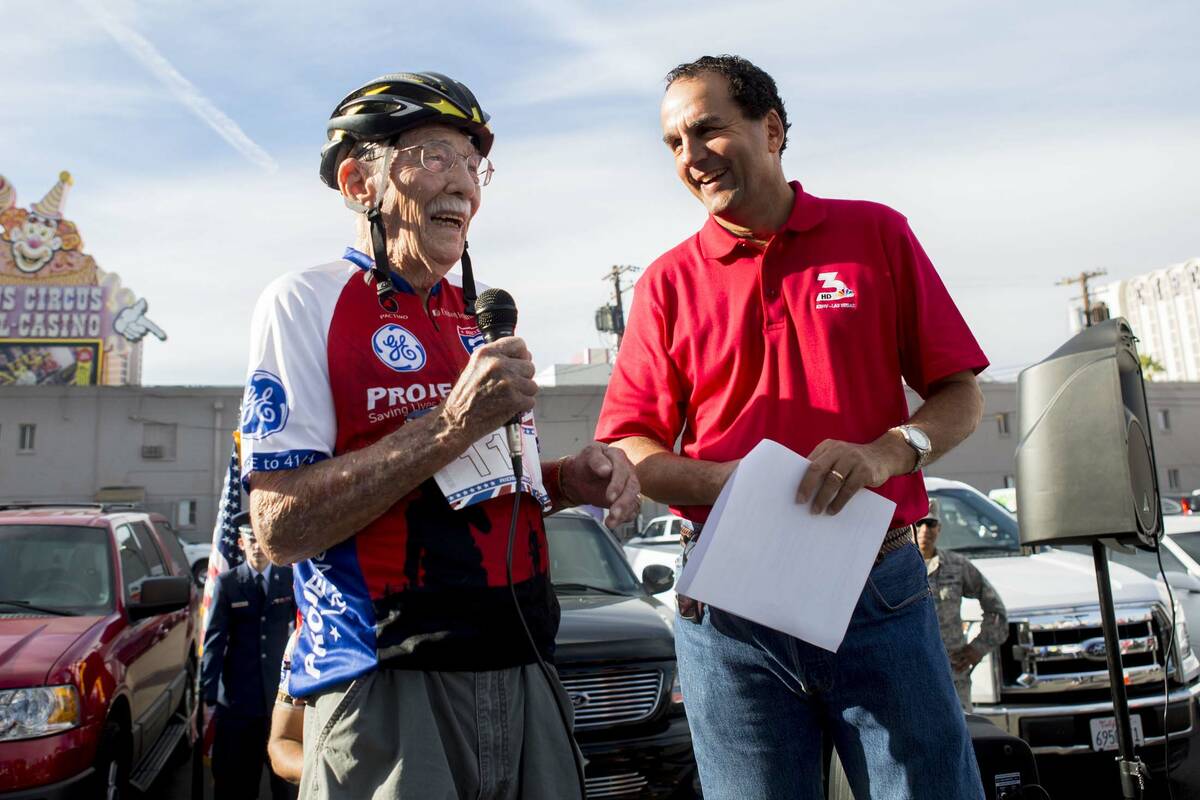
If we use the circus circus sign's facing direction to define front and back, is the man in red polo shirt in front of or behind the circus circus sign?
in front

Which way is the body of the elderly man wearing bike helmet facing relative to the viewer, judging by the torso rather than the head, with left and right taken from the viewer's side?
facing the viewer and to the right of the viewer

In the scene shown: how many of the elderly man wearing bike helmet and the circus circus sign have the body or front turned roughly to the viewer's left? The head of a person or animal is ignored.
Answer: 0

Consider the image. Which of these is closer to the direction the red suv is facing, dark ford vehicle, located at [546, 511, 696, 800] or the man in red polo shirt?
the man in red polo shirt

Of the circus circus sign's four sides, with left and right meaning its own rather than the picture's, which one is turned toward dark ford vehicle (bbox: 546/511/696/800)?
front

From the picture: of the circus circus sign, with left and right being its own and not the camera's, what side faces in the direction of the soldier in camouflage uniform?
front

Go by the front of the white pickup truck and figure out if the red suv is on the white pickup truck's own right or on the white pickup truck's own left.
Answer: on the white pickup truck's own right

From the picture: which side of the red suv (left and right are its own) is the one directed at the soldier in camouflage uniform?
left

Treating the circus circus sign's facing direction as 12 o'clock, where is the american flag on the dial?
The american flag is roughly at 12 o'clock from the circus circus sign.

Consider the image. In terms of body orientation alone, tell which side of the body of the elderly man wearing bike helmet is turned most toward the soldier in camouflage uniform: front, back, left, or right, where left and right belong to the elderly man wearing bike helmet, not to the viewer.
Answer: left
